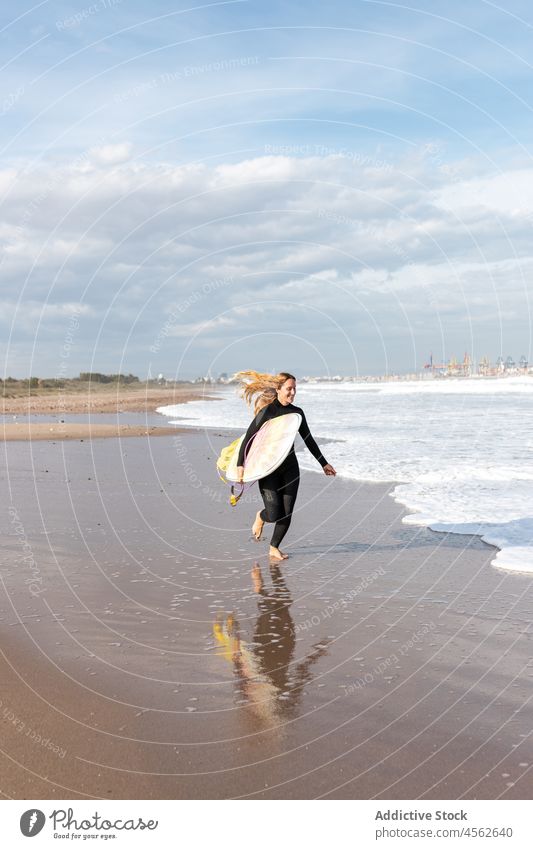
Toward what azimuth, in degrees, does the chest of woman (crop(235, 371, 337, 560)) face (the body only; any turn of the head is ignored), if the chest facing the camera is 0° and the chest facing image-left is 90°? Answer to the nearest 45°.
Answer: approximately 315°
